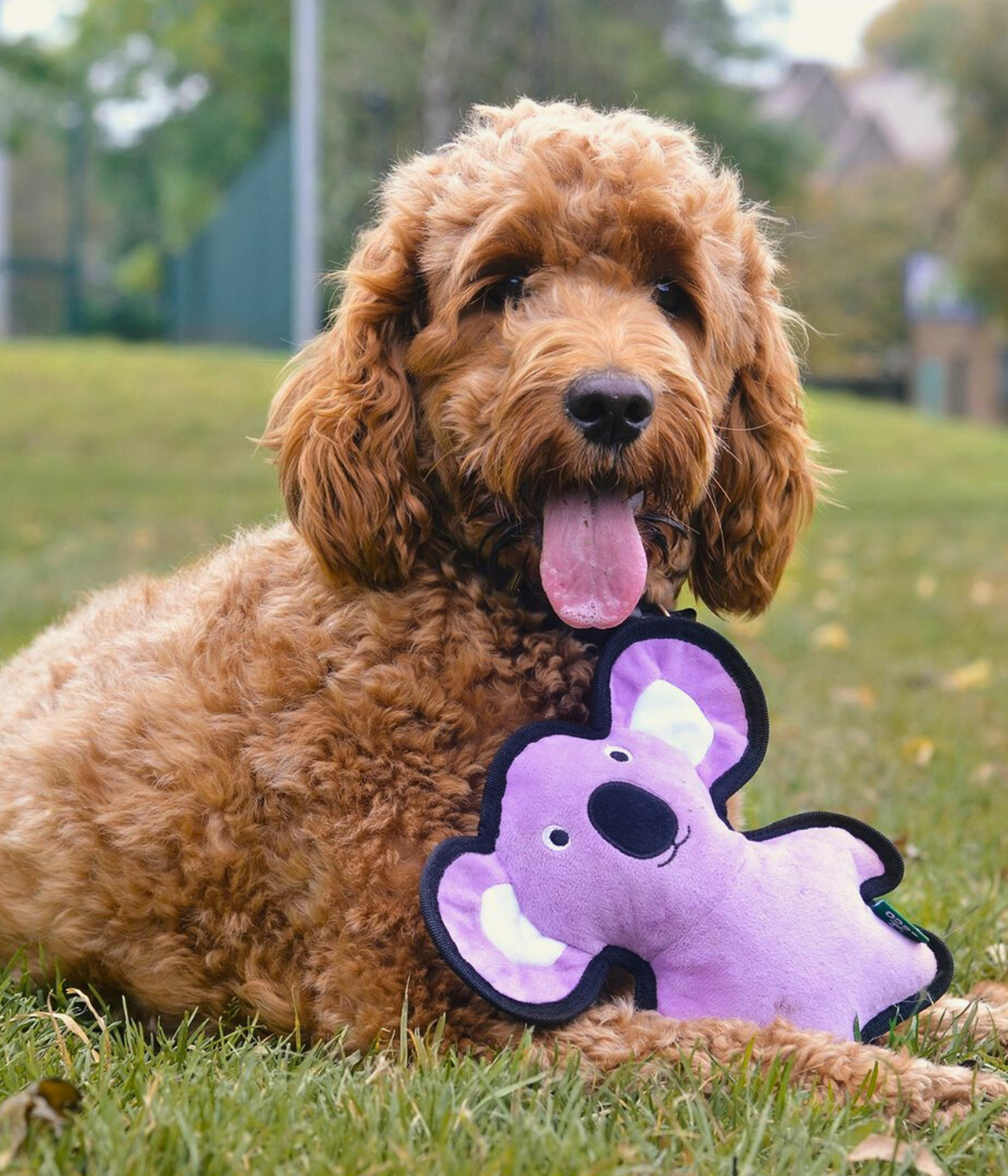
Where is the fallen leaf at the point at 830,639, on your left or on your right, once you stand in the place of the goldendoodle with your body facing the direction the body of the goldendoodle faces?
on your left

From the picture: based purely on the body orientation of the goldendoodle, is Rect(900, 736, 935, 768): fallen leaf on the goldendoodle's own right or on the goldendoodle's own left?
on the goldendoodle's own left

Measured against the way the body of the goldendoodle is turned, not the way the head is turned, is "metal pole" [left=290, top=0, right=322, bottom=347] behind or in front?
behind

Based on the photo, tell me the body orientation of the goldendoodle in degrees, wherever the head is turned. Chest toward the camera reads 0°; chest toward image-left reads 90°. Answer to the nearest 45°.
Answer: approximately 315°

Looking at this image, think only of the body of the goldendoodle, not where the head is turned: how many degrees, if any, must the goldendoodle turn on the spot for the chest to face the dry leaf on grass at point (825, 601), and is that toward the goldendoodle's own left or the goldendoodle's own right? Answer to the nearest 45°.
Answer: approximately 135° to the goldendoodle's own left

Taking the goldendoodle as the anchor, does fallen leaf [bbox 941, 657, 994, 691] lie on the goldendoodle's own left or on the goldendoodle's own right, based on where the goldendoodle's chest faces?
on the goldendoodle's own left

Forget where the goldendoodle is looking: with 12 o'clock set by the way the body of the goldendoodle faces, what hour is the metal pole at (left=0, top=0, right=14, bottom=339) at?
The metal pole is roughly at 7 o'clock from the goldendoodle.

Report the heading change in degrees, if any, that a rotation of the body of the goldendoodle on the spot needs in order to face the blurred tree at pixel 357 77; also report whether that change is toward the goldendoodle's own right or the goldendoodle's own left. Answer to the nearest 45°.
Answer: approximately 135° to the goldendoodle's own left

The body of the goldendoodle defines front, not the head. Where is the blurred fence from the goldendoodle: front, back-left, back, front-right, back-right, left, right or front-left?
back-left
